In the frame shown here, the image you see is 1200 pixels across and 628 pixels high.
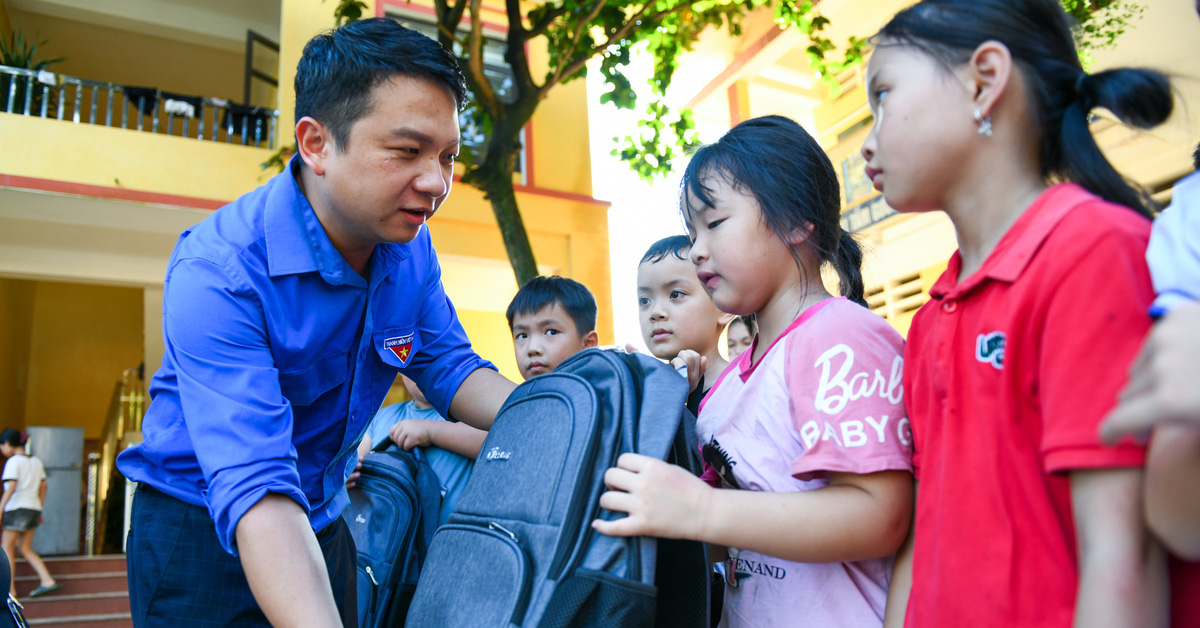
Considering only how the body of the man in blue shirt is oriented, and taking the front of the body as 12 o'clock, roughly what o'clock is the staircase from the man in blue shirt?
The staircase is roughly at 7 o'clock from the man in blue shirt.

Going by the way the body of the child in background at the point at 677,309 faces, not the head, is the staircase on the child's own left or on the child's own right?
on the child's own right

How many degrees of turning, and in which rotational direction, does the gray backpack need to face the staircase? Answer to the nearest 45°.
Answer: approximately 90° to its right

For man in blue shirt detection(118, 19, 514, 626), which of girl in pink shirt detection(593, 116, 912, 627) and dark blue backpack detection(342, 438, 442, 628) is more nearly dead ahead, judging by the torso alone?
the girl in pink shirt

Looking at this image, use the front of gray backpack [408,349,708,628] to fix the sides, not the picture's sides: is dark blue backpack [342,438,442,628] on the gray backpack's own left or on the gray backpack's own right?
on the gray backpack's own right

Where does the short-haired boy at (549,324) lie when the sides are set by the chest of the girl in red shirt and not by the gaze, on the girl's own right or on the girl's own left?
on the girl's own right

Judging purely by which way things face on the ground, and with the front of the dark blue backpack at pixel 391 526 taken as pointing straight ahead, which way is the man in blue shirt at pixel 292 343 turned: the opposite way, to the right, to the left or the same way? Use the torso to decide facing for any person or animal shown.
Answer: to the left

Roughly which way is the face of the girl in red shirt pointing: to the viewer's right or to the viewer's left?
to the viewer's left

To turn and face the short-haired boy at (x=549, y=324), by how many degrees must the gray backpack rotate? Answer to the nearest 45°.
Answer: approximately 135° to its right

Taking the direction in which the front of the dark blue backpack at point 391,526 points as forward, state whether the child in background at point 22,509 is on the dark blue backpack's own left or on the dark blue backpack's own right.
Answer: on the dark blue backpack's own right

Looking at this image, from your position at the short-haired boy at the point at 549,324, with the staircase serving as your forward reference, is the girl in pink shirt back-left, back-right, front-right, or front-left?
back-left

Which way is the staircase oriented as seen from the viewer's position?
toward the camera
